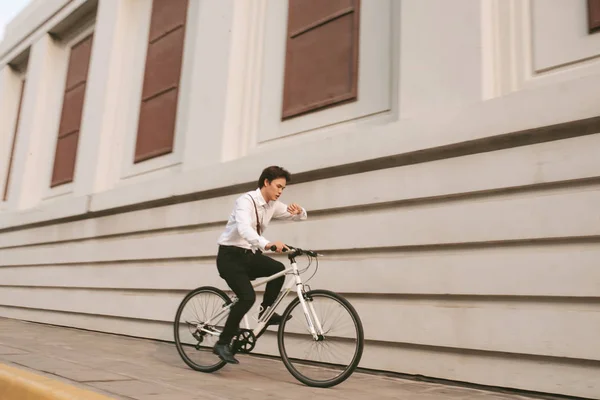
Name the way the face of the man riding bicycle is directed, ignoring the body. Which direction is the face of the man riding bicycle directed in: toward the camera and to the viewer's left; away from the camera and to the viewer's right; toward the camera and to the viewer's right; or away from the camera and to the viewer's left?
toward the camera and to the viewer's right

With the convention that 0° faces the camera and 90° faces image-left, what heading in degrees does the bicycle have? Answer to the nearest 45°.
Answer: approximately 315°

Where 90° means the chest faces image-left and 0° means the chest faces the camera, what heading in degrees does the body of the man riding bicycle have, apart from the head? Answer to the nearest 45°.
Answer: approximately 315°
